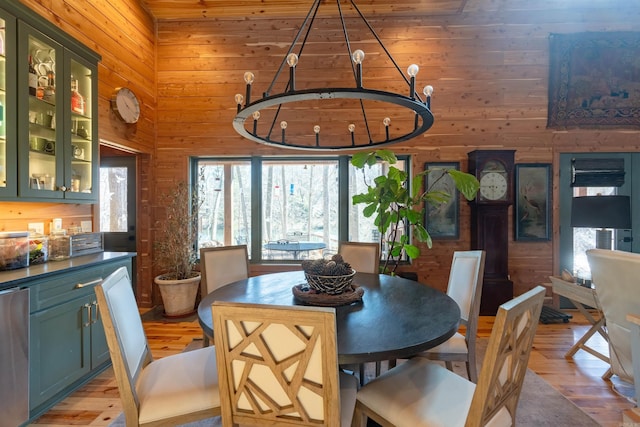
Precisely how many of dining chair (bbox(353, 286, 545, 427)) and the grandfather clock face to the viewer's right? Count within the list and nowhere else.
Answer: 0

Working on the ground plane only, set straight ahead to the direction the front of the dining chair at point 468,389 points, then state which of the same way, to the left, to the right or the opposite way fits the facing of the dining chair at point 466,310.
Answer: to the left

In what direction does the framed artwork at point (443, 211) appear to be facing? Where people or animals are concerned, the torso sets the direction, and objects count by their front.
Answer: toward the camera

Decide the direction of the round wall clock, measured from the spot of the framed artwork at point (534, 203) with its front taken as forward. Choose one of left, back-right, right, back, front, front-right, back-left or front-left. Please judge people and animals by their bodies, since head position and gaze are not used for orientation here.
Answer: front-right

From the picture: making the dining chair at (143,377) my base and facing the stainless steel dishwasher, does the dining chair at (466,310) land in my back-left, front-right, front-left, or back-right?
back-right

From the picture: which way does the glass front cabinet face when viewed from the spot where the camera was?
facing the viewer and to the right of the viewer

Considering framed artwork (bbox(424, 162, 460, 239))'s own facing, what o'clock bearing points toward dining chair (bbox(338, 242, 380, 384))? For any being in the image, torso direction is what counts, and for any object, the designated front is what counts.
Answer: The dining chair is roughly at 1 o'clock from the framed artwork.

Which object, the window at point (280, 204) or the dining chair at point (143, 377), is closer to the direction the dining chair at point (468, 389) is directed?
the window

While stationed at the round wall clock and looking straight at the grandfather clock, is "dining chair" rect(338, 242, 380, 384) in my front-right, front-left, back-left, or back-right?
front-right

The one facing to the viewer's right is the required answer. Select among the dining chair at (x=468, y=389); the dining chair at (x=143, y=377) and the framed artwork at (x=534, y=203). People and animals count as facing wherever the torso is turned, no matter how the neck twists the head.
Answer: the dining chair at (x=143, y=377)

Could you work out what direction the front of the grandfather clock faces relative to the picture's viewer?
facing the viewer

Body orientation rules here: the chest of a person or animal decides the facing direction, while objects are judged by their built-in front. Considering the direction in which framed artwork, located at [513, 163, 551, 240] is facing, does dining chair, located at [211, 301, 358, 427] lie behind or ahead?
ahead

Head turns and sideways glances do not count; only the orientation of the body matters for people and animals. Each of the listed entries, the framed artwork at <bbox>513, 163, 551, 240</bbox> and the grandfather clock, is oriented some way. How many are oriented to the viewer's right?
0

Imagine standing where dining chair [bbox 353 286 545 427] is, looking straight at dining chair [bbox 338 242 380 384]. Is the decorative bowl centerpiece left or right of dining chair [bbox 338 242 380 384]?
left

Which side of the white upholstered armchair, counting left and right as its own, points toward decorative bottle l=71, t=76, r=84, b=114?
back

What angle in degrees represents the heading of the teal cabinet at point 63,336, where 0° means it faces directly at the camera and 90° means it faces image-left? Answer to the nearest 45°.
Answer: approximately 315°

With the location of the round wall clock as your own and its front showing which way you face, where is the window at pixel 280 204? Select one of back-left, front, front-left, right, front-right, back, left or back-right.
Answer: front-left

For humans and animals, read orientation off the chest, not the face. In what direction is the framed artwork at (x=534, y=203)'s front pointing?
toward the camera

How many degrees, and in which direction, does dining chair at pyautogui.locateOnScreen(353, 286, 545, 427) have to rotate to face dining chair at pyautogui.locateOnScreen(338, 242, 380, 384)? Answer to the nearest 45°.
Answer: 0° — it already faces it

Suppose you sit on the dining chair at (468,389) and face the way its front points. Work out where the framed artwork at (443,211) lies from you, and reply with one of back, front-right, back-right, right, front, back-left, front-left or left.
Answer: front-right

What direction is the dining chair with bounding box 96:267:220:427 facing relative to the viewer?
to the viewer's right
